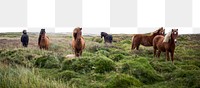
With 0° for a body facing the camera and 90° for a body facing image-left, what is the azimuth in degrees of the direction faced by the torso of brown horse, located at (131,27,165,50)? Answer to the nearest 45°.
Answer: approximately 270°

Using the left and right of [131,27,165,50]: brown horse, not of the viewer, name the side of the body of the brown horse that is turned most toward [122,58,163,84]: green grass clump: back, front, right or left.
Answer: right

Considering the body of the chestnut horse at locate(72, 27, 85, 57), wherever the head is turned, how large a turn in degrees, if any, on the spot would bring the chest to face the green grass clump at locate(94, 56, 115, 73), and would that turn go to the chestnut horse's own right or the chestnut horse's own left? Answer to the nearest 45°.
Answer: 0° — it already faces it

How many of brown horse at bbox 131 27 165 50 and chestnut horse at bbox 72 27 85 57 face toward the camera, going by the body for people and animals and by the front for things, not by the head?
1

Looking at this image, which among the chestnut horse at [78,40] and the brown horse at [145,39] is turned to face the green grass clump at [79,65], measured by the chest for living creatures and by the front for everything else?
the chestnut horse

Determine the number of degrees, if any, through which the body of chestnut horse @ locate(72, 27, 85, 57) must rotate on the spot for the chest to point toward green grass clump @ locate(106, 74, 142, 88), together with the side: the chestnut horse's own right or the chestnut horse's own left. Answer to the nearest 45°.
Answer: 0° — it already faces it

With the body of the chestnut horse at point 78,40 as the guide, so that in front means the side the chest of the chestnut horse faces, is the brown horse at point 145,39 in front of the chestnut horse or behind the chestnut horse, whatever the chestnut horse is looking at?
behind

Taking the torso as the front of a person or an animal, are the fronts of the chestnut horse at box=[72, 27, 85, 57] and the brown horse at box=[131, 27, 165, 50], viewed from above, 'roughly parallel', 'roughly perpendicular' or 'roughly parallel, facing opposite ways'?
roughly perpendicular

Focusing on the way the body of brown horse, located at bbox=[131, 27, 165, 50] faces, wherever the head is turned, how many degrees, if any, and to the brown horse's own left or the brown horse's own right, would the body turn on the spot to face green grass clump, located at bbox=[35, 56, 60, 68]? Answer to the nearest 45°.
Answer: approximately 135° to the brown horse's own right

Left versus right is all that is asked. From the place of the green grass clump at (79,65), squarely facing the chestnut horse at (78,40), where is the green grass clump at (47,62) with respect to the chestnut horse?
left

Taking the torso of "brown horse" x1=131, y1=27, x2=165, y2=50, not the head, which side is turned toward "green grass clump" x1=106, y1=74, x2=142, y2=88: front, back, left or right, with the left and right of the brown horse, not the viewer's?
right

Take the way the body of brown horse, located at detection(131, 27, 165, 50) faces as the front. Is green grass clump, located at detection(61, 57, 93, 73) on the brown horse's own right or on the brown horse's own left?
on the brown horse's own right
